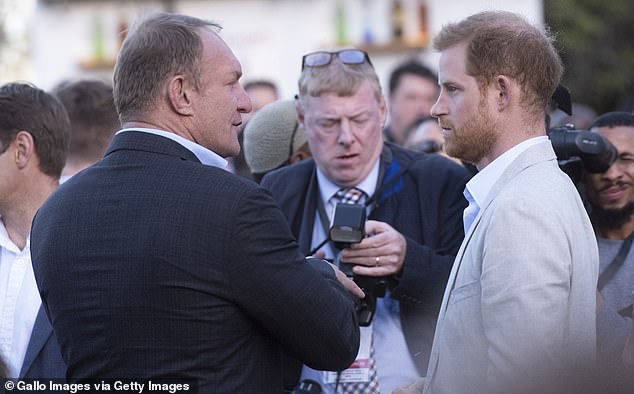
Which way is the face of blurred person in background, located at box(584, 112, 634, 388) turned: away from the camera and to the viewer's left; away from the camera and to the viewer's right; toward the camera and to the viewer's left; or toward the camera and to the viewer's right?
toward the camera and to the viewer's left

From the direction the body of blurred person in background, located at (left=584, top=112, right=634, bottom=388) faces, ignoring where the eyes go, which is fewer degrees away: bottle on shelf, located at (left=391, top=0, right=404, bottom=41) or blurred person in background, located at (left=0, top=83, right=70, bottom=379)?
the blurred person in background

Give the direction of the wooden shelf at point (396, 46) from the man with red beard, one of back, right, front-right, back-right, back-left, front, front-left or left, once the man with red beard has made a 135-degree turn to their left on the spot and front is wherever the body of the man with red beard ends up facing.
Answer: back-left

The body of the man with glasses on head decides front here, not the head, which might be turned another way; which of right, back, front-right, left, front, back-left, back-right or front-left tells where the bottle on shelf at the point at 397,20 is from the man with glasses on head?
back

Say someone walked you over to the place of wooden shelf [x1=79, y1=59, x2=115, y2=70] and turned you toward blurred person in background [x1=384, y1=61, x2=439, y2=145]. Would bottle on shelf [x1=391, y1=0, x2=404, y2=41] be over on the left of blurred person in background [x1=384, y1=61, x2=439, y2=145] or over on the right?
left

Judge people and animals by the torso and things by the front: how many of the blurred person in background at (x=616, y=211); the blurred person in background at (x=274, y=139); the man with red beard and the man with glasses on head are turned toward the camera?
2

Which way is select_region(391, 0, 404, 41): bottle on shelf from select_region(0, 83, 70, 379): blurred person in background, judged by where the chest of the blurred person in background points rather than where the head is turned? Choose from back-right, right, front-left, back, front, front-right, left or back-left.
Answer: back

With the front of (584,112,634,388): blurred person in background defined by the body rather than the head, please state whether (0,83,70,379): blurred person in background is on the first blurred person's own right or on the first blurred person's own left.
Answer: on the first blurred person's own right

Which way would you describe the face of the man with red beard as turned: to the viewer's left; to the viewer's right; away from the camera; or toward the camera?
to the viewer's left

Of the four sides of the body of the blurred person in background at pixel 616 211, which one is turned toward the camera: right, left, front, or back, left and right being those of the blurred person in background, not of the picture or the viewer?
front
